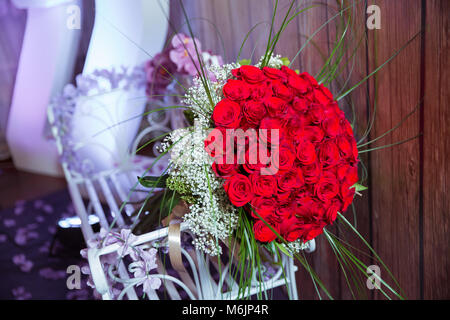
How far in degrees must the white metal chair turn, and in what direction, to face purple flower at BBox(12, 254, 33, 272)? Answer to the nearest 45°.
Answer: approximately 180°

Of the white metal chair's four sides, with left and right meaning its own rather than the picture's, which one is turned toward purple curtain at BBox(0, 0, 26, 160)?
back

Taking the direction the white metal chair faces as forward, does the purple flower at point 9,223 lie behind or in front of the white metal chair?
behind

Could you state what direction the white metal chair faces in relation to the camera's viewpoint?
facing the viewer and to the right of the viewer

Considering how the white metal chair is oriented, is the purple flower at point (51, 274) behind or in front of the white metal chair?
behind

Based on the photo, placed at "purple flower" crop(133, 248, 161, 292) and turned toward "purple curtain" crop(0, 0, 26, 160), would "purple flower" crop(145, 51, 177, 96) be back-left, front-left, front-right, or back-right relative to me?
front-right
